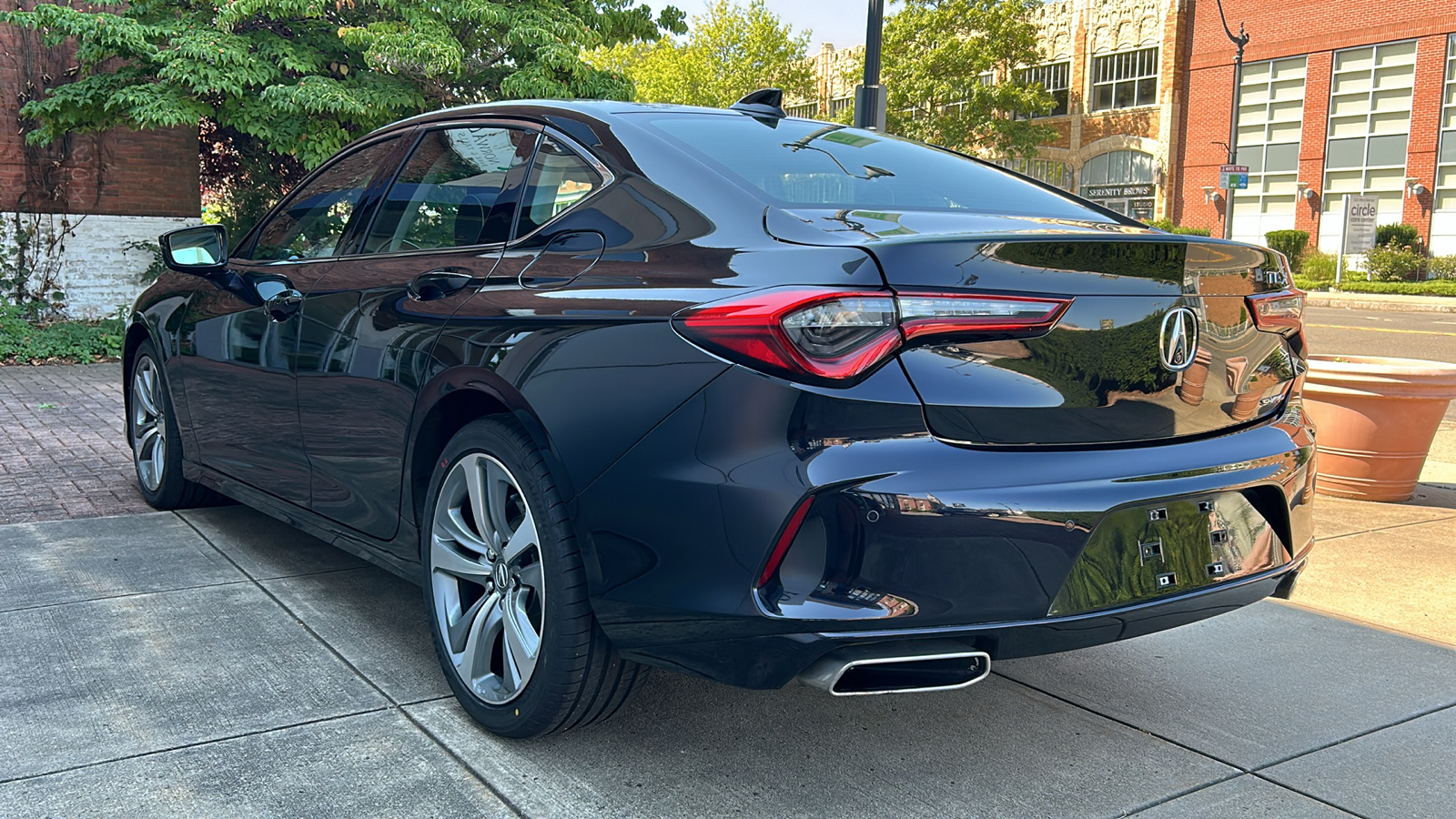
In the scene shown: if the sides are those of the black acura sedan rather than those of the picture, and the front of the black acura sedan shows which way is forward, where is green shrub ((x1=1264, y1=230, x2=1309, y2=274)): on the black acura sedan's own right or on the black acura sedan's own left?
on the black acura sedan's own right

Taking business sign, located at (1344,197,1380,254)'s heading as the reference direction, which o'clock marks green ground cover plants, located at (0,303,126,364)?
The green ground cover plants is roughly at 1 o'clock from the business sign.

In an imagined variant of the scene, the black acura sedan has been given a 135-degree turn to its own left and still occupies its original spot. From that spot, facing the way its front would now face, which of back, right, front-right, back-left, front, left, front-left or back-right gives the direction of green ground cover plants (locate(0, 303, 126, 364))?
back-right

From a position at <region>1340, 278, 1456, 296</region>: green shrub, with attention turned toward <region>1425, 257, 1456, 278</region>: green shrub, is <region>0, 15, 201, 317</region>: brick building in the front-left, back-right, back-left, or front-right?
back-left

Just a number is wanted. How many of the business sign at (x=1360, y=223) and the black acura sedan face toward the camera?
1

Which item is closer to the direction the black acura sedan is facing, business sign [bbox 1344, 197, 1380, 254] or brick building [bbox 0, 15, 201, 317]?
the brick building

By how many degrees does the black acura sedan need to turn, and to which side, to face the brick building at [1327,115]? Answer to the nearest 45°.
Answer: approximately 90° to its right

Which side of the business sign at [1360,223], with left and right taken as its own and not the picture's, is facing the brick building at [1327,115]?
back

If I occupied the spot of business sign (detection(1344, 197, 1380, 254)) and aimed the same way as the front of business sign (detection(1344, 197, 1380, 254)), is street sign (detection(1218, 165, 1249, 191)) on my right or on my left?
on my right

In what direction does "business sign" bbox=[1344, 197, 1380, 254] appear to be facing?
toward the camera

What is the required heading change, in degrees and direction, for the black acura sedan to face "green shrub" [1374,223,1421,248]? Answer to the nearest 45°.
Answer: approximately 90° to its right

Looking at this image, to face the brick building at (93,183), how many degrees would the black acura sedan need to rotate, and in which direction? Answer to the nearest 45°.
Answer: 0° — it already faces it

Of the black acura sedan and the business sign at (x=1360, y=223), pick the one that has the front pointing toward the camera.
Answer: the business sign

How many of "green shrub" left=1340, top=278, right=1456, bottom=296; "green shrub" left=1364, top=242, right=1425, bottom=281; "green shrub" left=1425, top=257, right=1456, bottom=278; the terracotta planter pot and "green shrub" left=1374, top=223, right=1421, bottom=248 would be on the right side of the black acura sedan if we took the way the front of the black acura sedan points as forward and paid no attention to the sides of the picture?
5

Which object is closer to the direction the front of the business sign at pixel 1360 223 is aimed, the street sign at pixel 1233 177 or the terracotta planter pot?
the terracotta planter pot

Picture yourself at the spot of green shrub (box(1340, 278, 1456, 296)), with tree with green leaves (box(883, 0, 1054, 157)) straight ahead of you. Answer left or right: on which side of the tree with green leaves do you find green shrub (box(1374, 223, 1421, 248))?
right

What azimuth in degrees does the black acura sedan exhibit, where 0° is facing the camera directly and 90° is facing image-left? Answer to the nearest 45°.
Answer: approximately 135°

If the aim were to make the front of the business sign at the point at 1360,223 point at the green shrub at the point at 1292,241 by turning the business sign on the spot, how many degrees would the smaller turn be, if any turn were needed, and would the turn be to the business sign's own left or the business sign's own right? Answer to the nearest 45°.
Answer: approximately 135° to the business sign's own right
